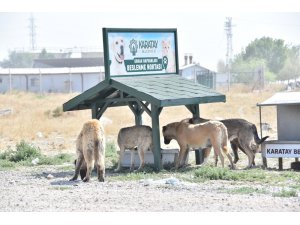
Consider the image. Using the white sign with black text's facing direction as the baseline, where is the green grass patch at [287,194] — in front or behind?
in front

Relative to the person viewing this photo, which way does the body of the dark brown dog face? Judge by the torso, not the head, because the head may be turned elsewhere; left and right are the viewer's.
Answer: facing to the left of the viewer

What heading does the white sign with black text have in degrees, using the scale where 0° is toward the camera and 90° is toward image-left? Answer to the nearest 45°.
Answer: approximately 0°

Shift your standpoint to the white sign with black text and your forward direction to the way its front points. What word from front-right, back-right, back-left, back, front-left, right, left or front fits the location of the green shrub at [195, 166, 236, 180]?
front-right

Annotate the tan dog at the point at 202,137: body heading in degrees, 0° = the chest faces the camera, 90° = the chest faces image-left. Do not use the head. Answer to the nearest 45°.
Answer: approximately 90°

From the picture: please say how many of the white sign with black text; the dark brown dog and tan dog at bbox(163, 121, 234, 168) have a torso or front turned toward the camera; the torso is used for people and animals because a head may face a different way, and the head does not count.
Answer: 1

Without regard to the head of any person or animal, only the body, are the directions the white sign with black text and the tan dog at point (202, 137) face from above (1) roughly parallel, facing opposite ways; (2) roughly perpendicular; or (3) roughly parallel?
roughly perpendicular
